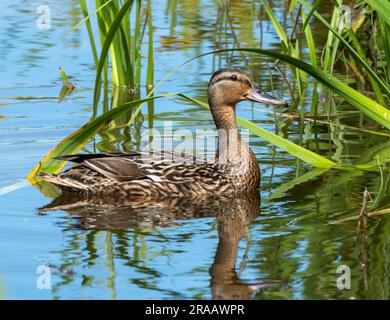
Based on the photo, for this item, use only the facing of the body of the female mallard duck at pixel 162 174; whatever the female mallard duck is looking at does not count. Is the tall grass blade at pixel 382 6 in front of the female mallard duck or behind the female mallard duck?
in front

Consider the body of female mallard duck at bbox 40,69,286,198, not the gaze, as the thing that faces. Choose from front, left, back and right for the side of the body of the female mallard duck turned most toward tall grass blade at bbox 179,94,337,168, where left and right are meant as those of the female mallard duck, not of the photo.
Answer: front

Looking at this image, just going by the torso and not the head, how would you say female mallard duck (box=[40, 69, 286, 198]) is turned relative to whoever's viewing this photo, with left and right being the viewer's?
facing to the right of the viewer

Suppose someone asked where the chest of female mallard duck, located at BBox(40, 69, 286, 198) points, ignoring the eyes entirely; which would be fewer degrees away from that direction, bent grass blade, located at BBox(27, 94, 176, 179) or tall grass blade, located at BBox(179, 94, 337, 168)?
the tall grass blade

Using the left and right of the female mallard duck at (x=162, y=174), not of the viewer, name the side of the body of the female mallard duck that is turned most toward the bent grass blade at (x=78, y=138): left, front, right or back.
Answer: back

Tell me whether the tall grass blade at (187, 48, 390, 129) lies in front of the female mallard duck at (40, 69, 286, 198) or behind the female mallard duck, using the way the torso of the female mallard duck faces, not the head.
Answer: in front
